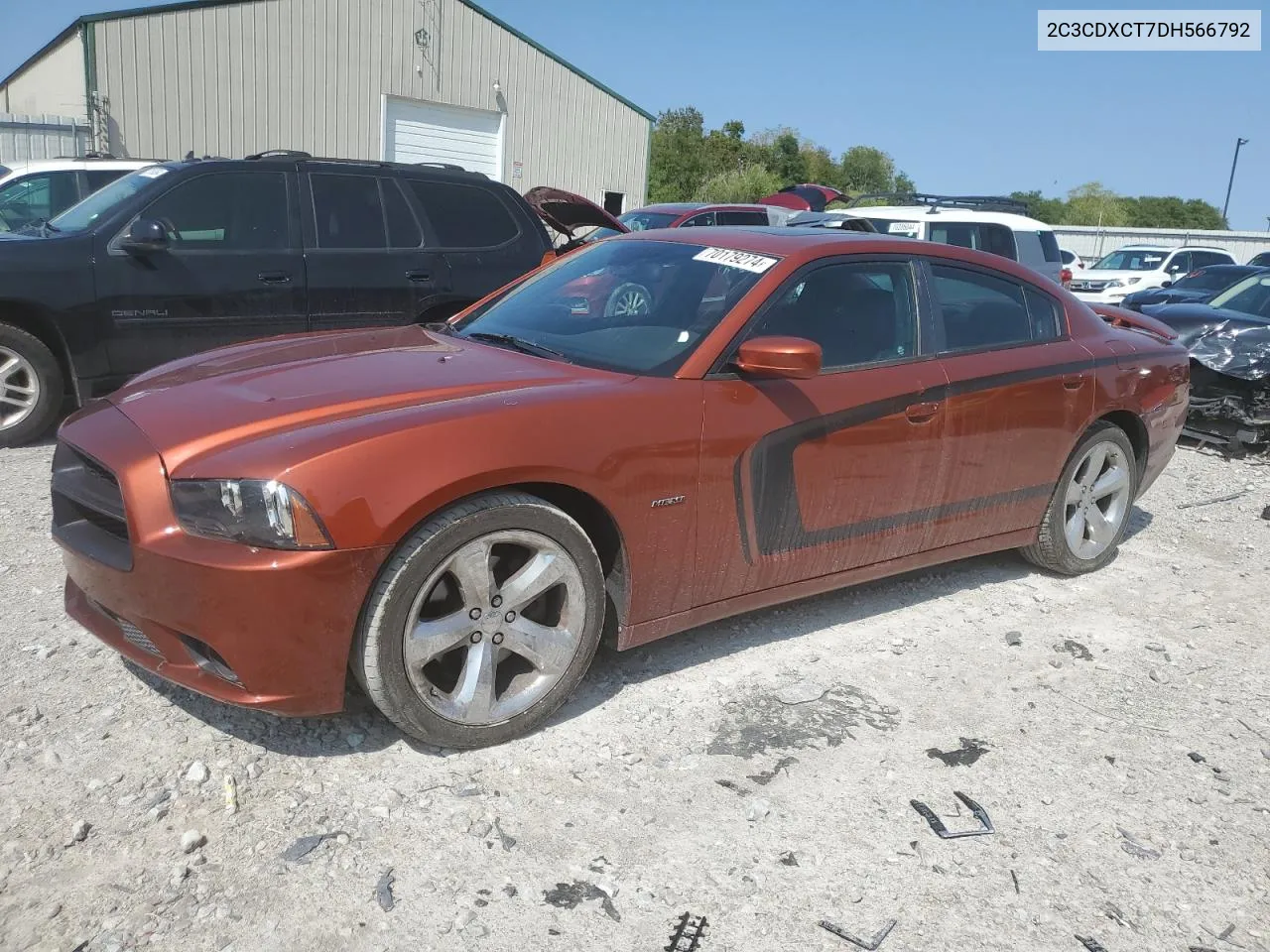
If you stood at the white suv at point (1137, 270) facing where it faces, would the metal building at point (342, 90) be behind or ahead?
ahead

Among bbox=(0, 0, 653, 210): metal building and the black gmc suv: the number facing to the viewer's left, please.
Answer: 1

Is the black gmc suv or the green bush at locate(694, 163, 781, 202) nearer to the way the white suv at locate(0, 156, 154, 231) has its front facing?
the black gmc suv

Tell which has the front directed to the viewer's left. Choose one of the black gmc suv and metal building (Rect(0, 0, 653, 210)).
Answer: the black gmc suv

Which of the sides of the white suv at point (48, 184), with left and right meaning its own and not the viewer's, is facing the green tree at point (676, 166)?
back

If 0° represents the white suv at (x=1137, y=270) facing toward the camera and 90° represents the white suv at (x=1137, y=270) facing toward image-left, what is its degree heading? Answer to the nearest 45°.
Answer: approximately 45°

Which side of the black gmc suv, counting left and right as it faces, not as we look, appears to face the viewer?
left

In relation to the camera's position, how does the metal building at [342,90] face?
facing the viewer and to the right of the viewer

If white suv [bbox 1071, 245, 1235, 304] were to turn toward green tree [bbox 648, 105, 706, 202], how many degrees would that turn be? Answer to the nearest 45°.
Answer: approximately 90° to its right

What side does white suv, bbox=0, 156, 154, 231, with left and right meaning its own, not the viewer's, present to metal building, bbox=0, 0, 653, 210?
right

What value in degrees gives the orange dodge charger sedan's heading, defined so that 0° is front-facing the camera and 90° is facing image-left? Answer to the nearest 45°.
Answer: approximately 45°

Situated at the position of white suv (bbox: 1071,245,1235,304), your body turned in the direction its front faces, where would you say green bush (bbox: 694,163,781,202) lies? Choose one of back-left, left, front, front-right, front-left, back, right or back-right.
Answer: right

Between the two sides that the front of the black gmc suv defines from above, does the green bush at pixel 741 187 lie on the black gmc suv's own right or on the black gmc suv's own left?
on the black gmc suv's own right
